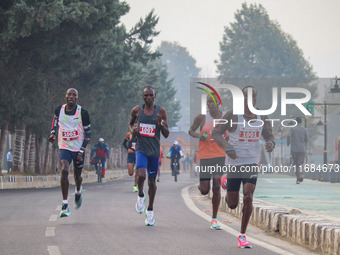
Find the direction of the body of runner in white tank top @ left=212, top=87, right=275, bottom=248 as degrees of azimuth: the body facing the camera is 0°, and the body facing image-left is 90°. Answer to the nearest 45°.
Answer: approximately 0°

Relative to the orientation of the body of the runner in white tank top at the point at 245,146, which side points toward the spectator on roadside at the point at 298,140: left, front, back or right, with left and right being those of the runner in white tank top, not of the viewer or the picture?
back
